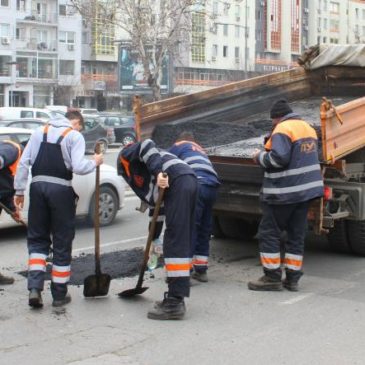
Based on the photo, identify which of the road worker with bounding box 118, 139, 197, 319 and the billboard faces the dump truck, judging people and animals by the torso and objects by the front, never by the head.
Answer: the billboard

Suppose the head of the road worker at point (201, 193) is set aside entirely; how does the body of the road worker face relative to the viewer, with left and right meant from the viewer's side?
facing away from the viewer and to the left of the viewer

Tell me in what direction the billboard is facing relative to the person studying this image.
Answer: facing the viewer

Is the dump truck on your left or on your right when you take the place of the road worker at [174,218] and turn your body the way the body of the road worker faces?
on your right

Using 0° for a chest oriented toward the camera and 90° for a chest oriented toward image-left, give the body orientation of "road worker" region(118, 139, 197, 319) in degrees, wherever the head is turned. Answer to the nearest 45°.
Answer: approximately 90°

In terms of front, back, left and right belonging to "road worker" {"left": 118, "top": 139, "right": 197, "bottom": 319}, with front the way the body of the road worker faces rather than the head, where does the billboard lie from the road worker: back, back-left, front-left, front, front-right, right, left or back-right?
right

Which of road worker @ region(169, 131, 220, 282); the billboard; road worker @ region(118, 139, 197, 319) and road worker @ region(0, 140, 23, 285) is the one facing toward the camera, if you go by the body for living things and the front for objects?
the billboard

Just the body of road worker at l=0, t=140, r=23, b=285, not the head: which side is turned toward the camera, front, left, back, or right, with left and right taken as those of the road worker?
right

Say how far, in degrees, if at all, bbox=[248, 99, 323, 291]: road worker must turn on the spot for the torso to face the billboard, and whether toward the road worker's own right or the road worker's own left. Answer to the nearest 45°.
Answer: approximately 45° to the road worker's own right

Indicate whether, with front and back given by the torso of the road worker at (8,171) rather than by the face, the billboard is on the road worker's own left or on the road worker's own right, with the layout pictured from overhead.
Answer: on the road worker's own left

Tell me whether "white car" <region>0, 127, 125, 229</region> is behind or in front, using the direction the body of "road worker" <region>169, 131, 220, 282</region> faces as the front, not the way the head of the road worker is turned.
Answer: in front

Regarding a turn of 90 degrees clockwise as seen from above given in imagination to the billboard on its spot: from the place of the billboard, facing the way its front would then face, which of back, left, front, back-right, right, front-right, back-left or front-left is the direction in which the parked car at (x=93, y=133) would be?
left

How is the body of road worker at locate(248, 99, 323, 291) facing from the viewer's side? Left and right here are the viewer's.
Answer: facing away from the viewer and to the left of the viewer
